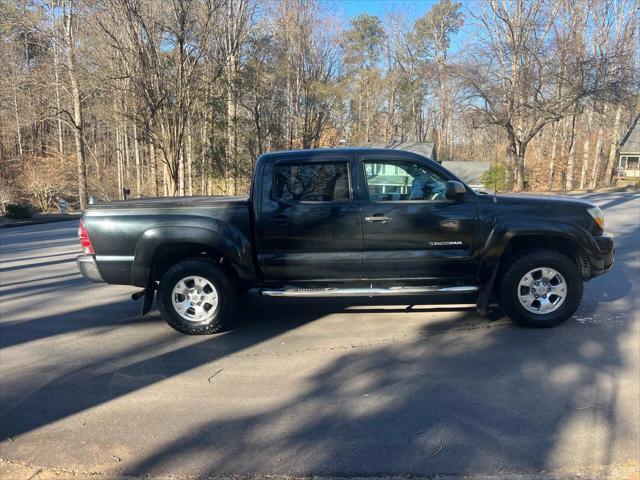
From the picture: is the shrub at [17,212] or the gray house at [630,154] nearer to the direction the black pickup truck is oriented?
the gray house

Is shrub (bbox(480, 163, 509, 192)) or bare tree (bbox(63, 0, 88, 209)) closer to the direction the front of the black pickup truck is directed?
the shrub

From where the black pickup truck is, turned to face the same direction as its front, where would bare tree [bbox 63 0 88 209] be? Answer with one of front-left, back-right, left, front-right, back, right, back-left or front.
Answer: back-left

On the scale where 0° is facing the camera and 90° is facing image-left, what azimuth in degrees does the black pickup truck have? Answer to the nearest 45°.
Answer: approximately 270°

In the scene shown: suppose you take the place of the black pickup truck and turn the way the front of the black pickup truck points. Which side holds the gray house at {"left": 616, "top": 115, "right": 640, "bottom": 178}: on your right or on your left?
on your left
